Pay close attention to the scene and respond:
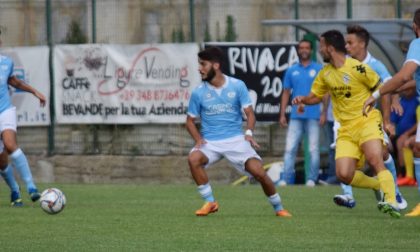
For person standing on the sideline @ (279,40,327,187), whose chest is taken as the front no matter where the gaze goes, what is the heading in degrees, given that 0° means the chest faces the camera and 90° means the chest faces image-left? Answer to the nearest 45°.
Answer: approximately 0°

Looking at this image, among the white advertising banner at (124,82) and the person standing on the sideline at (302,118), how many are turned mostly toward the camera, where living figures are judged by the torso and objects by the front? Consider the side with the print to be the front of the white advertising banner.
2

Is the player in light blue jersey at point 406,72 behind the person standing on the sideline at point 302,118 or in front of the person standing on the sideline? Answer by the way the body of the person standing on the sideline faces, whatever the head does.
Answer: in front

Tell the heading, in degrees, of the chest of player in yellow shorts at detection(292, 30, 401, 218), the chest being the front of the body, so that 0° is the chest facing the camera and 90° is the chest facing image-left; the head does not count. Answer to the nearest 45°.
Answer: approximately 45°

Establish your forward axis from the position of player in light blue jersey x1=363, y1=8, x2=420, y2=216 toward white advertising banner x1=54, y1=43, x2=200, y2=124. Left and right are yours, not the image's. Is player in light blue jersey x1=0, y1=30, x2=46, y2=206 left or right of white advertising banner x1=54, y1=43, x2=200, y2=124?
left

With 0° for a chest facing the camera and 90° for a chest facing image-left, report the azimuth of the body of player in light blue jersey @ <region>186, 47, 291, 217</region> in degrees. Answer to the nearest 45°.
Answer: approximately 0°
